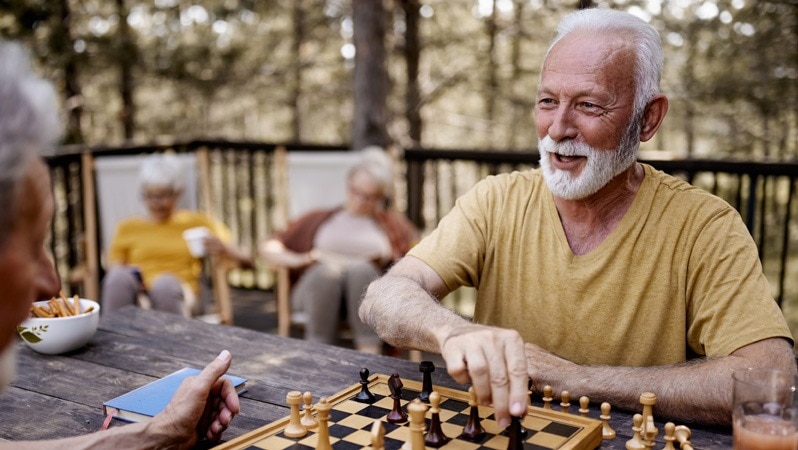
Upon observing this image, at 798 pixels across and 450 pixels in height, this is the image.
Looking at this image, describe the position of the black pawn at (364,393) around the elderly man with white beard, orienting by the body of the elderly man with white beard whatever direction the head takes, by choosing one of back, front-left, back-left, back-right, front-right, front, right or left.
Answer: front

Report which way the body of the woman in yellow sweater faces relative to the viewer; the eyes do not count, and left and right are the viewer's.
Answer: facing the viewer

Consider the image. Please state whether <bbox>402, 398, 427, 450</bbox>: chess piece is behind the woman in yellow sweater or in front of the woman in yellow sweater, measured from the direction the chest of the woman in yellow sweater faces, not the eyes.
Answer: in front

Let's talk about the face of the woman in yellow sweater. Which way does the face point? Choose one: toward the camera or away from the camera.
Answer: toward the camera

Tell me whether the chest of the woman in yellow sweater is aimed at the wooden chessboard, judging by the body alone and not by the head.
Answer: yes

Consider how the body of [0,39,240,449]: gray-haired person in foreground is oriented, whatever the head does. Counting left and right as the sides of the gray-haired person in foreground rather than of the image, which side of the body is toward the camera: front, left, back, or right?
right

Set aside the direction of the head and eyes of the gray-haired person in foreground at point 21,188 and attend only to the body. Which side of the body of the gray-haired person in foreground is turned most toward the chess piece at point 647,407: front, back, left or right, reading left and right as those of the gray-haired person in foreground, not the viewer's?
front

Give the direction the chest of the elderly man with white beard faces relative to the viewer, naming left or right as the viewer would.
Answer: facing the viewer and to the left of the viewer

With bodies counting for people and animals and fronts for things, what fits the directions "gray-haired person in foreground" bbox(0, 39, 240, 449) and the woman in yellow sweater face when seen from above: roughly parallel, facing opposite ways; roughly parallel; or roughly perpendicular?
roughly perpendicular

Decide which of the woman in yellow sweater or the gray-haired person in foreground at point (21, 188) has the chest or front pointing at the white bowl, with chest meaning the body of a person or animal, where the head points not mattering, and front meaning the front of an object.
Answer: the woman in yellow sweater

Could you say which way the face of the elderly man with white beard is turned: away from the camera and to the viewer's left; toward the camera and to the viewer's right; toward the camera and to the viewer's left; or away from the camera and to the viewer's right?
toward the camera and to the viewer's left

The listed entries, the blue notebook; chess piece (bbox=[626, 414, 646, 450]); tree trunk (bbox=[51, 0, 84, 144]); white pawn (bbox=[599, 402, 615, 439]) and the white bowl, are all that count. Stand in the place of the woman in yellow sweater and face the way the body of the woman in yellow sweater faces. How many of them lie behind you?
1

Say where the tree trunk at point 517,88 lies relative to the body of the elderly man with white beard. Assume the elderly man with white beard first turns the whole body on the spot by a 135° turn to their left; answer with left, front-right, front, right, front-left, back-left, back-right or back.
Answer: left

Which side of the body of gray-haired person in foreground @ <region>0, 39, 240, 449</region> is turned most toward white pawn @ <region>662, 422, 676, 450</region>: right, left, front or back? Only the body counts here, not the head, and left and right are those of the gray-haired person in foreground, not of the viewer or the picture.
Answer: front

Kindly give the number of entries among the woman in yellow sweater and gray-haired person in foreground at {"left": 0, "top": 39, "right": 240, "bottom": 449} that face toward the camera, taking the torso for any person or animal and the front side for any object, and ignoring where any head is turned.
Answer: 1

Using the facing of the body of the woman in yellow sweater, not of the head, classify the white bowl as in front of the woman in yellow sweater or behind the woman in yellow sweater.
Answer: in front
